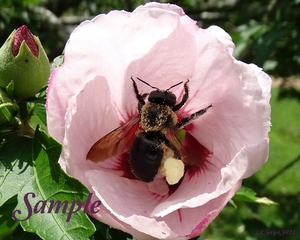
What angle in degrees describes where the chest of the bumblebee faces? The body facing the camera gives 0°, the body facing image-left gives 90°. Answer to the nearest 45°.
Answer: approximately 180°
